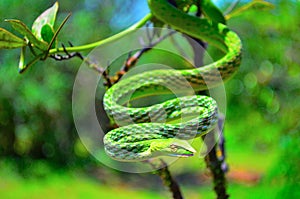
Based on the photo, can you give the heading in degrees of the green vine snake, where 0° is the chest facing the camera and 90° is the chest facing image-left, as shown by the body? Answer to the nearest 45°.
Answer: approximately 270°
